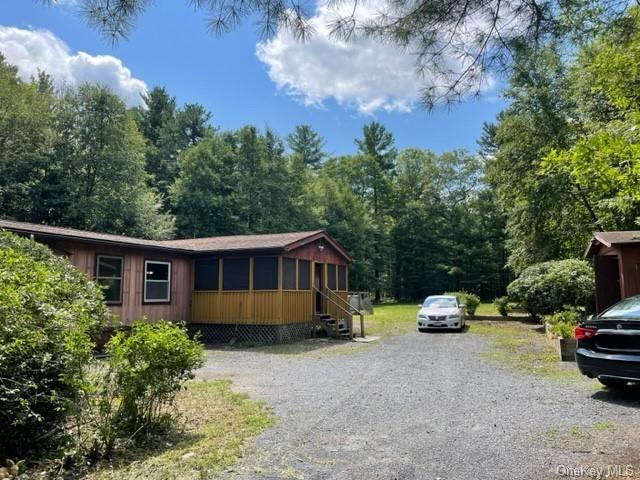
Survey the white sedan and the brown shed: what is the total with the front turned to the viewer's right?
0

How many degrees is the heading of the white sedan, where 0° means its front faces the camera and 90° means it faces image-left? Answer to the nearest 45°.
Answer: approximately 0°

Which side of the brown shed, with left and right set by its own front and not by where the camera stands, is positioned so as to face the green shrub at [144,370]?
front

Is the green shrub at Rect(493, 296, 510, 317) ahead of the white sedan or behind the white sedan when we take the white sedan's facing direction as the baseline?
behind

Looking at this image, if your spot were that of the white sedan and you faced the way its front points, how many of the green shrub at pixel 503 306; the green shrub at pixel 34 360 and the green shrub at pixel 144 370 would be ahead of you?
2

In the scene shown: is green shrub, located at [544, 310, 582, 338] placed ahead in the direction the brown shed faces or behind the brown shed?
ahead

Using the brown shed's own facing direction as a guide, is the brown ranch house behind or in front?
in front

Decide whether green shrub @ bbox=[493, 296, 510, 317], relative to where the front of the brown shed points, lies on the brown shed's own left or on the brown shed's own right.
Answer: on the brown shed's own right

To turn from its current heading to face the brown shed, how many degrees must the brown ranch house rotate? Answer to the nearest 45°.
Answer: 0° — it already faces it

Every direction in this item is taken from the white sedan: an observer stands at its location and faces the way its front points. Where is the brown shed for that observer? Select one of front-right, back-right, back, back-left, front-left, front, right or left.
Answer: front-left

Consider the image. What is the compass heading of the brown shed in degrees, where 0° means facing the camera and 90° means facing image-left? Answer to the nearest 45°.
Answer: approximately 45°
